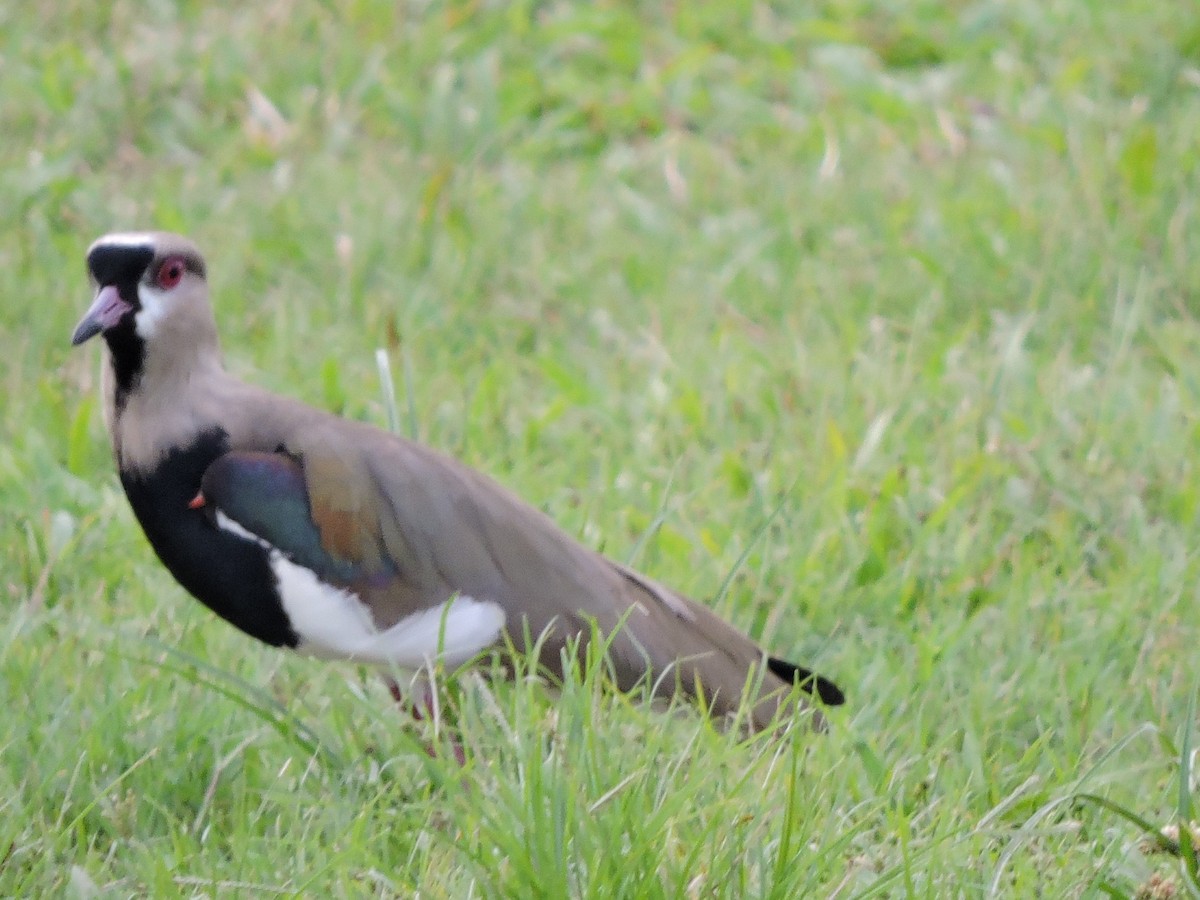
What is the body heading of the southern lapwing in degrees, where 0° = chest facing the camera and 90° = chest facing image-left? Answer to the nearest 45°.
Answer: approximately 90°
